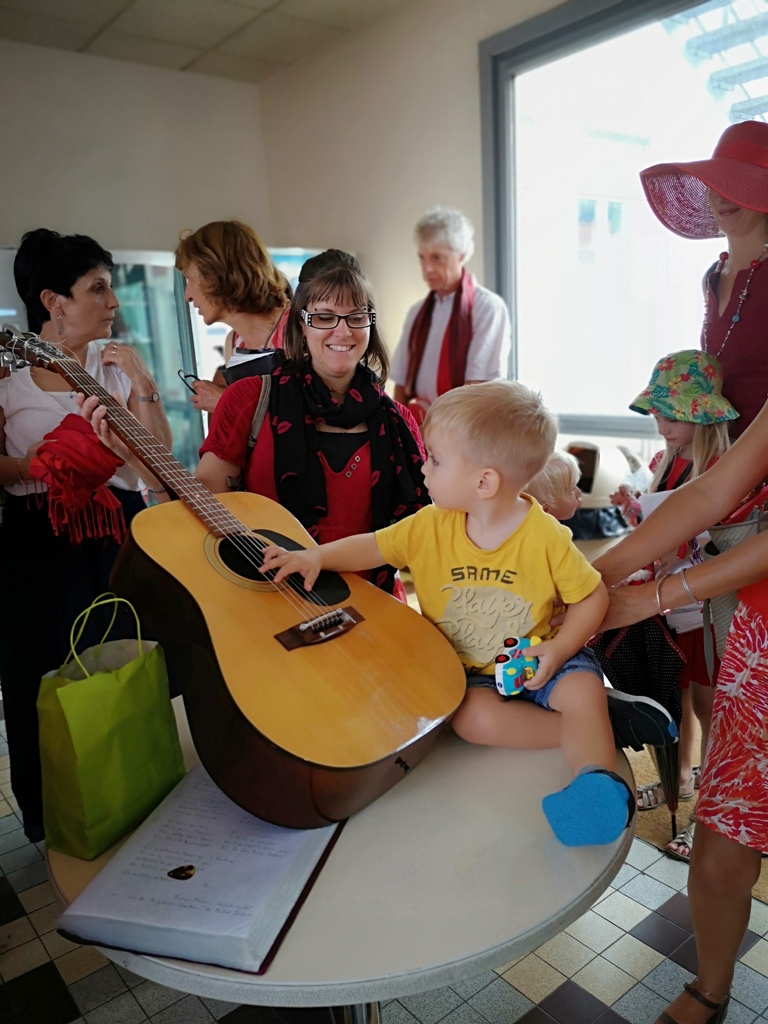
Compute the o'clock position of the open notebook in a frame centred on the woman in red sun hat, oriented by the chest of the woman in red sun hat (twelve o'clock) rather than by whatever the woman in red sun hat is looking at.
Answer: The open notebook is roughly at 12 o'clock from the woman in red sun hat.

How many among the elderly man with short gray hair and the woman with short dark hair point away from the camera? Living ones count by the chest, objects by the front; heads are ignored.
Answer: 0

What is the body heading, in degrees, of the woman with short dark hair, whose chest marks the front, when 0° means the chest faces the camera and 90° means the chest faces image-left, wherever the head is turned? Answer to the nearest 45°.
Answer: approximately 315°

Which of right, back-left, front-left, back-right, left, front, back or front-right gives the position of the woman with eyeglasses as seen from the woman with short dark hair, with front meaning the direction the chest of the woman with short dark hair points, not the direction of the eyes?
front

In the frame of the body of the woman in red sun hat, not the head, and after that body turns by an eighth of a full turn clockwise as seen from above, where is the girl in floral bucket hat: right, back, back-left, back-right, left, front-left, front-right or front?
right

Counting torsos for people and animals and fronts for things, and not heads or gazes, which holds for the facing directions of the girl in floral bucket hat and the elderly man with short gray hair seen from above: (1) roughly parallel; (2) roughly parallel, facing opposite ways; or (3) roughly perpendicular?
roughly parallel

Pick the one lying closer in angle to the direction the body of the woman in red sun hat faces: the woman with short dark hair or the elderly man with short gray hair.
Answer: the woman with short dark hair

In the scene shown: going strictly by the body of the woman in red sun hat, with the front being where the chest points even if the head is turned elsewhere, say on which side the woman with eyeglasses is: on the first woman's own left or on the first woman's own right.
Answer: on the first woman's own right

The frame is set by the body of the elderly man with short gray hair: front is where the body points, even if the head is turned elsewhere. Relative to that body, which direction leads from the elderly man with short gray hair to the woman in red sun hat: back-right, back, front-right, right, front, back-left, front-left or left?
front-left

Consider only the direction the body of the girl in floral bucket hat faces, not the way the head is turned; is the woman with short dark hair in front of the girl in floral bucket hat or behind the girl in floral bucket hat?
in front

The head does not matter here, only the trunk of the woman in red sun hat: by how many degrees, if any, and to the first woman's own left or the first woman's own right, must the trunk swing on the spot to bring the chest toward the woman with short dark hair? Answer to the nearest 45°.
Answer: approximately 45° to the first woman's own right

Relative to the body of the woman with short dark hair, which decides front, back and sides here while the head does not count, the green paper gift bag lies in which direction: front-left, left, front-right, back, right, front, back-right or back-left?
front-right

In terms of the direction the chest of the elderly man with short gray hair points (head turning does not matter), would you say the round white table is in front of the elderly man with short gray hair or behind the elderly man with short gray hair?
in front

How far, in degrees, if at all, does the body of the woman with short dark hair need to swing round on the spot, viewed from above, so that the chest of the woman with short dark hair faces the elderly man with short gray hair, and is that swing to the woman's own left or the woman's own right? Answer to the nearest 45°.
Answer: approximately 90° to the woman's own left

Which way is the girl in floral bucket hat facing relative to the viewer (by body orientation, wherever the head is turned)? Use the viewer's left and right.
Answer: facing the viewer and to the left of the viewer

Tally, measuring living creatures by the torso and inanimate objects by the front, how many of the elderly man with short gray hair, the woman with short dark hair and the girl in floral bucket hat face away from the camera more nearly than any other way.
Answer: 0

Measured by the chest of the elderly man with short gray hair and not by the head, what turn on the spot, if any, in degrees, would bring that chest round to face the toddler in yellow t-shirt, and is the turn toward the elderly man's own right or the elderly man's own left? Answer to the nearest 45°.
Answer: approximately 45° to the elderly man's own left

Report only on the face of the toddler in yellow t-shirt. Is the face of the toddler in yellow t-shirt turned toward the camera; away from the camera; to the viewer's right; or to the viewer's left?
to the viewer's left

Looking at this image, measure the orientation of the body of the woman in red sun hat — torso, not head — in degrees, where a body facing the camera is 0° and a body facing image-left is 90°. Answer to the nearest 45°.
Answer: approximately 45°
